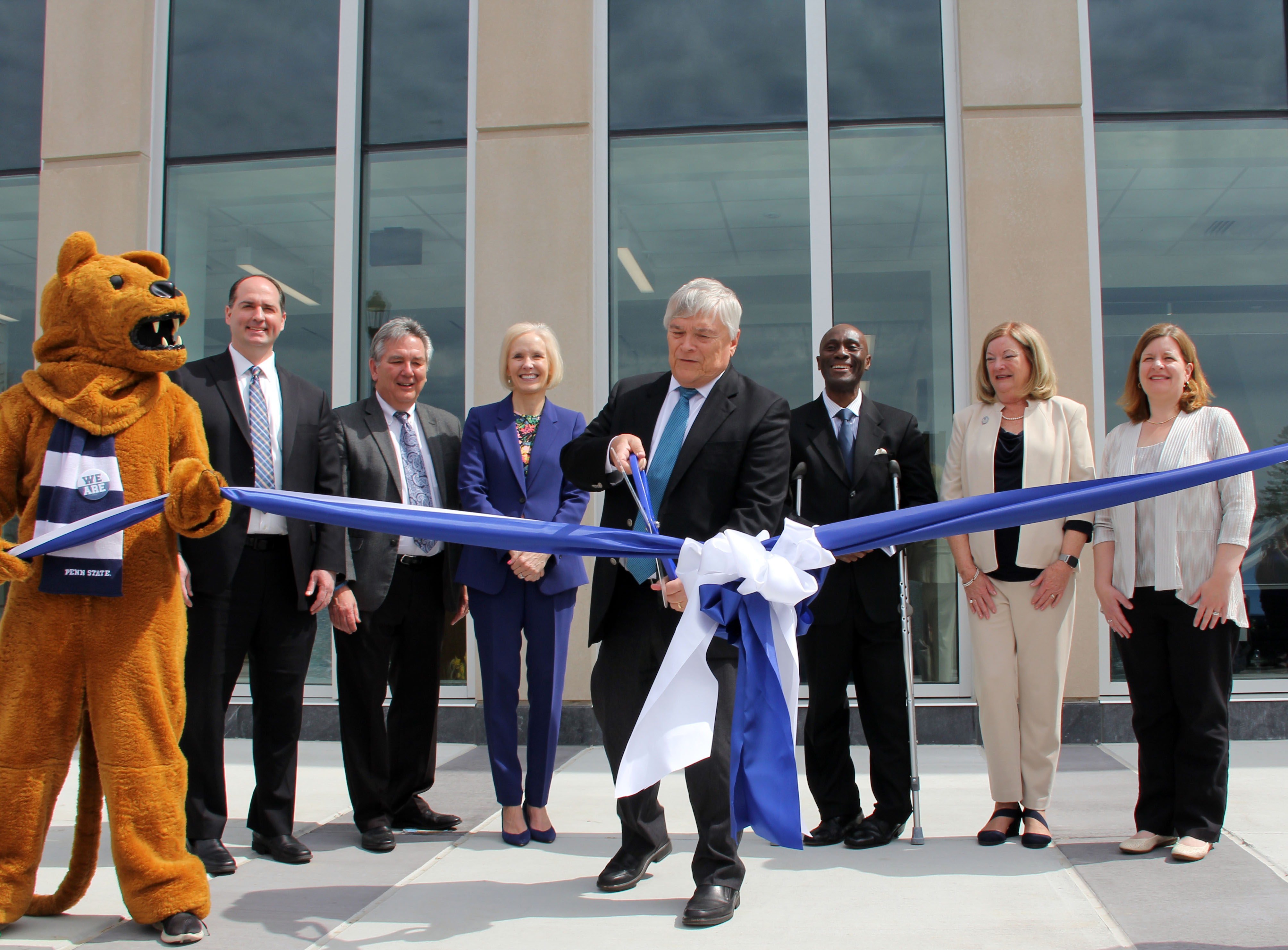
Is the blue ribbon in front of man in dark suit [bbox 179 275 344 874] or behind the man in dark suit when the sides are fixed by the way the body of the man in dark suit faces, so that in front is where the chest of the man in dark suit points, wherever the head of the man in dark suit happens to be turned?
in front

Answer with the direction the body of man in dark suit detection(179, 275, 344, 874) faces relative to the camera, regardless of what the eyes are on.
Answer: toward the camera

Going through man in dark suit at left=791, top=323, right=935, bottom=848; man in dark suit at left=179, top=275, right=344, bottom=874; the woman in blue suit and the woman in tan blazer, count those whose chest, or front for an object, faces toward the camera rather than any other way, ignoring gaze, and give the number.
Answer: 4

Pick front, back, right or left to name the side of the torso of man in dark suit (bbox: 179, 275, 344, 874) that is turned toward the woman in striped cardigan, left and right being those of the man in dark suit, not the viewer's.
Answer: left

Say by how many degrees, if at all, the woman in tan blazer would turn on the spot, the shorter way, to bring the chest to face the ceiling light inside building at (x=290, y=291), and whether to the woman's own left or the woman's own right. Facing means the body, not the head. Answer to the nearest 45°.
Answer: approximately 90° to the woman's own right

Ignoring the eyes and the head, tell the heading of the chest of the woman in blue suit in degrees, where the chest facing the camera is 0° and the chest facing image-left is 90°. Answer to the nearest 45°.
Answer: approximately 0°

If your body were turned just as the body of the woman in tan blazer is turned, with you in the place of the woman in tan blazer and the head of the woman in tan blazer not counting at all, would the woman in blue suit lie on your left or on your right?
on your right

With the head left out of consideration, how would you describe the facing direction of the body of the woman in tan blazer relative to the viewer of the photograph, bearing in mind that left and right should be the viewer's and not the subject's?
facing the viewer

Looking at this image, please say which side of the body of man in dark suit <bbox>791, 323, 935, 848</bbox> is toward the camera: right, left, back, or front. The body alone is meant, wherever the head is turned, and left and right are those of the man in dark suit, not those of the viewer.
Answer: front

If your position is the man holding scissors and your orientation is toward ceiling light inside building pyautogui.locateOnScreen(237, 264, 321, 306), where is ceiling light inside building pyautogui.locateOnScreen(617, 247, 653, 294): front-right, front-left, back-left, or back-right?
front-right

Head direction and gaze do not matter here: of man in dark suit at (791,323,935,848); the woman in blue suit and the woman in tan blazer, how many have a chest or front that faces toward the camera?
3

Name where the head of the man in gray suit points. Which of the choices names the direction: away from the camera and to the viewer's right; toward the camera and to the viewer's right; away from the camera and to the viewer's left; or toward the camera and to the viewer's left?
toward the camera and to the viewer's right

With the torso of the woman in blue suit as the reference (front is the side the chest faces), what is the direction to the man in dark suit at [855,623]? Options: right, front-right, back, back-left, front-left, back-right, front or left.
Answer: left

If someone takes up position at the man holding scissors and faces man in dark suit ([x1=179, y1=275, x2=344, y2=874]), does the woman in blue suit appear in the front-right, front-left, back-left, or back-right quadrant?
front-right

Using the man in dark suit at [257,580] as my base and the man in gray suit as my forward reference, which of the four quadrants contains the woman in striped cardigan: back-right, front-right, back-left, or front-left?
front-right
